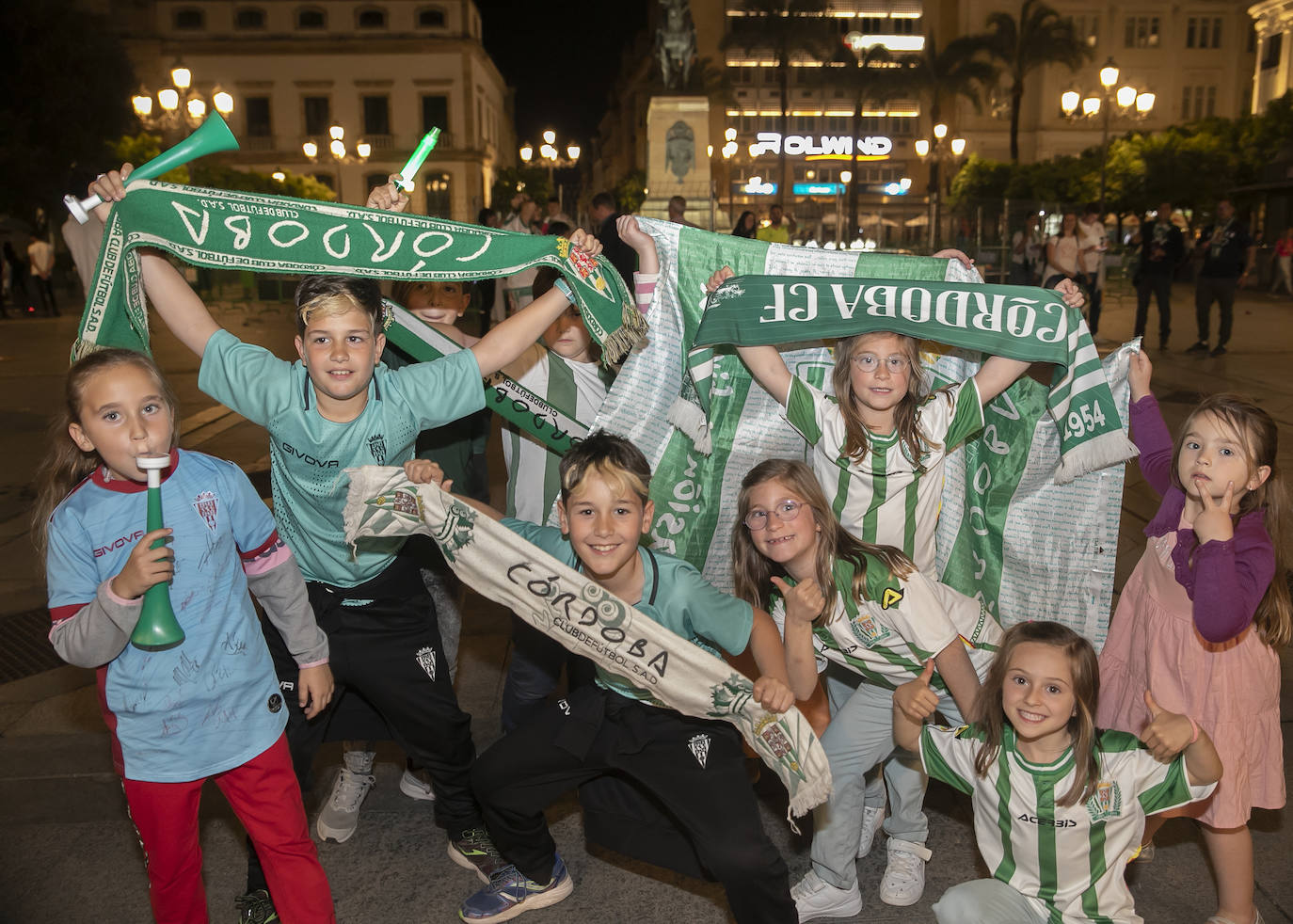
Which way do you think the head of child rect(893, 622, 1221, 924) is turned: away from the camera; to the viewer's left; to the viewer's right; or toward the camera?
toward the camera

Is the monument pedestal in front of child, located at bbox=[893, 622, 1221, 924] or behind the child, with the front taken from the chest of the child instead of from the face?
behind

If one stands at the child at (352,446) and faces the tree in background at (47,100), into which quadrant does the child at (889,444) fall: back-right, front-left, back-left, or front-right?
back-right

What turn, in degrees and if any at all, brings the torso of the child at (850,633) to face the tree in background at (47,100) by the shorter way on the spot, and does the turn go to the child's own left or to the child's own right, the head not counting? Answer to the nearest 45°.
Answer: approximately 90° to the child's own right

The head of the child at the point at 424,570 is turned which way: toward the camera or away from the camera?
toward the camera

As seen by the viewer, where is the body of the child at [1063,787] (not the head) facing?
toward the camera

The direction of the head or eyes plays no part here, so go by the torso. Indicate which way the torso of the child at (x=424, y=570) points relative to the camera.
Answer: toward the camera

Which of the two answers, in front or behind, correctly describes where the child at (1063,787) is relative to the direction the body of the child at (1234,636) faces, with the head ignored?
in front

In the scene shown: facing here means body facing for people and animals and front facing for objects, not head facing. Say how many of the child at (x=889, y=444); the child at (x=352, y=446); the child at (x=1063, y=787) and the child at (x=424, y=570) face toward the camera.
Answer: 4

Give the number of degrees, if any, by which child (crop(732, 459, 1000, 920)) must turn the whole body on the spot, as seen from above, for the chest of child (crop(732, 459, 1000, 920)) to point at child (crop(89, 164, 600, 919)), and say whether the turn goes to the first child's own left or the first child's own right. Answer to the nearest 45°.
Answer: approximately 45° to the first child's own right

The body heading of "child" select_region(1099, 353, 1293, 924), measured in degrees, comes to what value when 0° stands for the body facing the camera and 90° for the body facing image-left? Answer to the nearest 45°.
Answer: approximately 45°

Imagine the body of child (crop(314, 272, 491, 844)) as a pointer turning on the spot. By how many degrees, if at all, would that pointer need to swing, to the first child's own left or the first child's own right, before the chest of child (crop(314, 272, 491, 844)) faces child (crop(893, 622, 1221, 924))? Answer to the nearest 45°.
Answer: approximately 45° to the first child's own left

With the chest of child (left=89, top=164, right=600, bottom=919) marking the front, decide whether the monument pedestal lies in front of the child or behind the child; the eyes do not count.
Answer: behind

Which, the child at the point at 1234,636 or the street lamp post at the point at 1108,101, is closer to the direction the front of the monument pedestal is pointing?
the child
